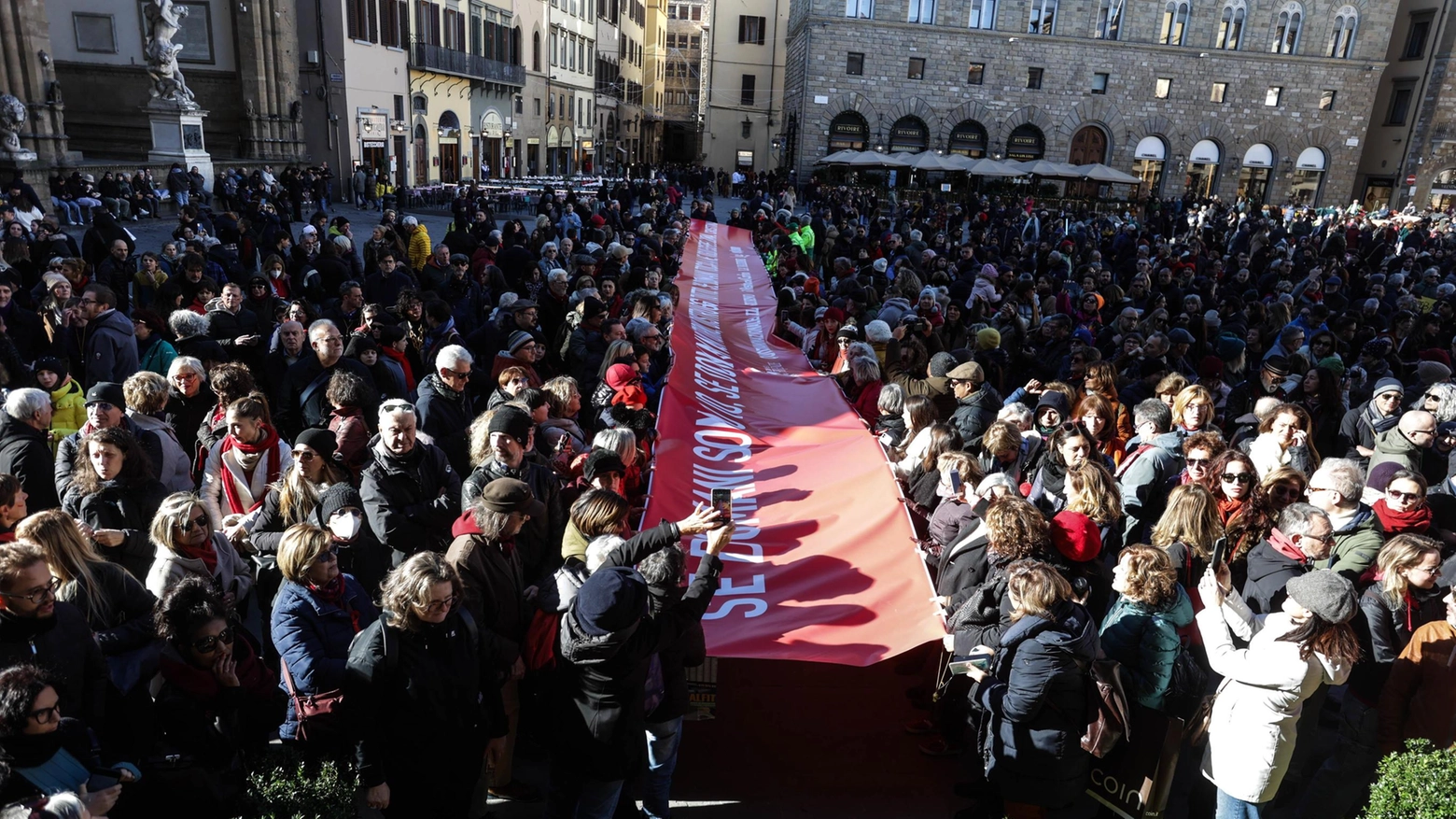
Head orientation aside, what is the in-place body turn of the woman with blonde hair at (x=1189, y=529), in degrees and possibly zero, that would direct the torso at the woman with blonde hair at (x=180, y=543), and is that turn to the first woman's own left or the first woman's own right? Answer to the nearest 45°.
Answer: approximately 135° to the first woman's own left

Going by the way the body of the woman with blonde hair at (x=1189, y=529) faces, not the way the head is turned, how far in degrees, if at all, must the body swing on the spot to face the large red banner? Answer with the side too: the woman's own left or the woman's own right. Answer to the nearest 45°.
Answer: approximately 90° to the woman's own left

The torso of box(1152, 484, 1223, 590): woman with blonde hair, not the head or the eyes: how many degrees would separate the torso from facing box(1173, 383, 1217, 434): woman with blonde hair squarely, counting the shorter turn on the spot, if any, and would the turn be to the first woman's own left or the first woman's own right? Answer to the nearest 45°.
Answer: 0° — they already face them

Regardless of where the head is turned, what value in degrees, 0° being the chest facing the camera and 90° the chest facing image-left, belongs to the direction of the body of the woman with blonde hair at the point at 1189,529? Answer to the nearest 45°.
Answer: approximately 180°

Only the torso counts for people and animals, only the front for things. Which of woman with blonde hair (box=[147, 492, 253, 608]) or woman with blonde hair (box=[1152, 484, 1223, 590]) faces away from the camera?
woman with blonde hair (box=[1152, 484, 1223, 590])

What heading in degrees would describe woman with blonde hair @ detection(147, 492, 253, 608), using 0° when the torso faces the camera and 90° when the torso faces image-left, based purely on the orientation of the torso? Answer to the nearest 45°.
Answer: approximately 315°

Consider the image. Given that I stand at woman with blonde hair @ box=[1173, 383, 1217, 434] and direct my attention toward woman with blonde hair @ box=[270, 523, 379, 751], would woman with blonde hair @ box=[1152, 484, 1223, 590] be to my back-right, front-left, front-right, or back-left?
front-left

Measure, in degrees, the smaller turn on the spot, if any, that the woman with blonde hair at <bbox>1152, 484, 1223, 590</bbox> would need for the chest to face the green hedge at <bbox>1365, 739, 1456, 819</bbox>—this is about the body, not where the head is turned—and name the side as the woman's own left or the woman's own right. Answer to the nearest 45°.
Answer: approximately 135° to the woman's own right

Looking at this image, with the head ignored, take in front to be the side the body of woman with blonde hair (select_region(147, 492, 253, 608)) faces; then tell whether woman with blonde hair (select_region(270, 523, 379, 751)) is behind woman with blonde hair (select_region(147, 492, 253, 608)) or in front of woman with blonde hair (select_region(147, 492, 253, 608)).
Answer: in front

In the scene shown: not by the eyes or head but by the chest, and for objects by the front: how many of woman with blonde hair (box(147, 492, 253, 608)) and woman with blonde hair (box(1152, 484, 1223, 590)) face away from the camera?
1

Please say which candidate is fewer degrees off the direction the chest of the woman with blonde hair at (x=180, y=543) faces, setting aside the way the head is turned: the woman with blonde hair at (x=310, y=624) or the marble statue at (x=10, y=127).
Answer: the woman with blonde hair

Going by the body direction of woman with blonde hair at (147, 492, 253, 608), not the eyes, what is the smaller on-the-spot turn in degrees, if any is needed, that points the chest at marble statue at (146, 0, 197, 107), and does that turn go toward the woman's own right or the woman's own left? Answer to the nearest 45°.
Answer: approximately 135° to the woman's own left

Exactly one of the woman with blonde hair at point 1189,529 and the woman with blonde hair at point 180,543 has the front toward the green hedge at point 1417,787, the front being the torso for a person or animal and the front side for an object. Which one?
the woman with blonde hair at point 180,543
